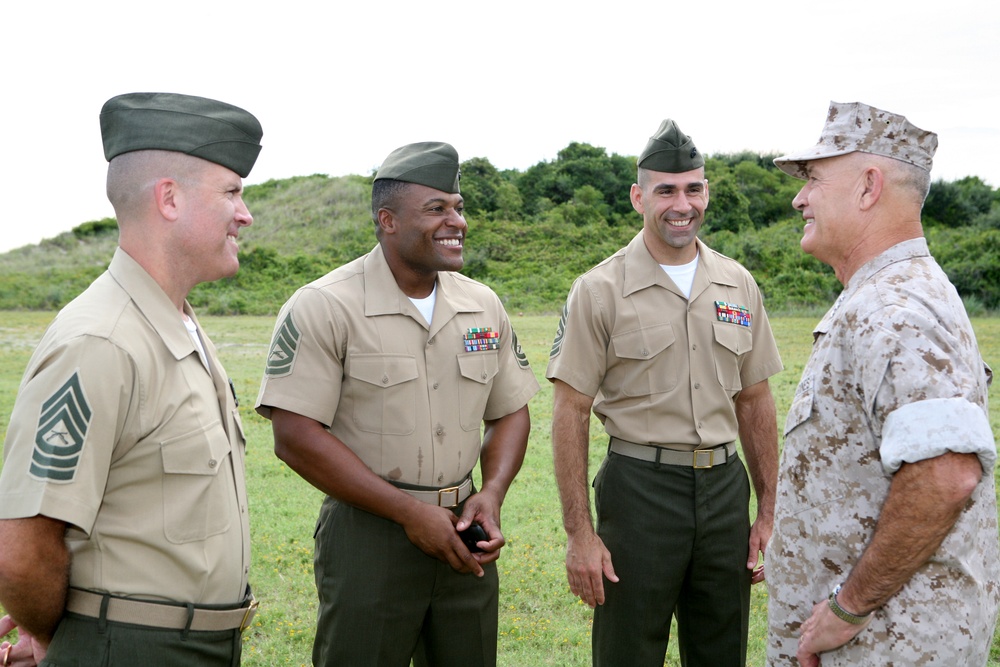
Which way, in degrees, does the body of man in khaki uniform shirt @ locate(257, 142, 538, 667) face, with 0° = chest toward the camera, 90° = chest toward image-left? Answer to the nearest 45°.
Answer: approximately 315°

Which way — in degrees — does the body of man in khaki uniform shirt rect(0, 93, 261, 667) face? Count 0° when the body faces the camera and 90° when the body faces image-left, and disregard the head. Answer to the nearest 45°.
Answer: approximately 270°

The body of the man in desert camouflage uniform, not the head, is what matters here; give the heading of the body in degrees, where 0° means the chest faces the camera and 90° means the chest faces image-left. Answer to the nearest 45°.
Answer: approximately 90°

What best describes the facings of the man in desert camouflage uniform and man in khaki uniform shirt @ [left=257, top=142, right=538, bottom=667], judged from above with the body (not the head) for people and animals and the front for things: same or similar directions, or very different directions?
very different directions

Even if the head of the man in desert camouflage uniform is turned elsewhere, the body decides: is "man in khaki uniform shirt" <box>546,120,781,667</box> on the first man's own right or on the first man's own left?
on the first man's own right

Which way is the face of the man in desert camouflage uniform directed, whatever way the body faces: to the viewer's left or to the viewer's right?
to the viewer's left

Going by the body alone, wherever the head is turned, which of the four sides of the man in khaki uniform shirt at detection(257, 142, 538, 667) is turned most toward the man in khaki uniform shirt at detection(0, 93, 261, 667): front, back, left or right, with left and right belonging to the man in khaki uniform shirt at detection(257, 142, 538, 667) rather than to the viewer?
right

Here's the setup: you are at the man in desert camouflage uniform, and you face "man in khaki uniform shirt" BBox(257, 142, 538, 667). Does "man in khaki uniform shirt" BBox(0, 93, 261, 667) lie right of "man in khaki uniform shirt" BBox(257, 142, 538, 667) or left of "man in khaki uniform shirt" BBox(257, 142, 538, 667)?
left

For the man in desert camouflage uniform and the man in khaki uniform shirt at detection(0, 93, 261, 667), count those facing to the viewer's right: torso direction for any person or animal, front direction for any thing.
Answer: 1
